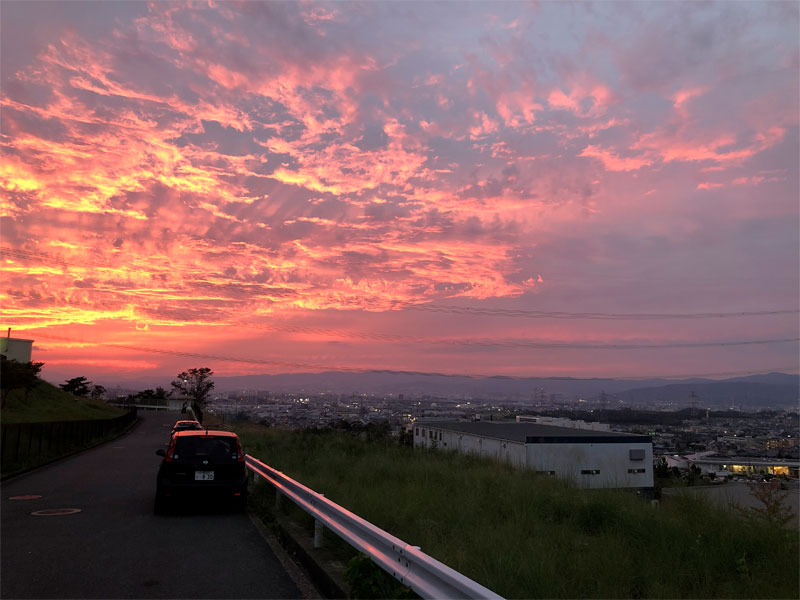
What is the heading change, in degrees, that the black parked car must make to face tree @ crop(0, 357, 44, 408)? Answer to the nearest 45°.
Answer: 0° — it already faces it

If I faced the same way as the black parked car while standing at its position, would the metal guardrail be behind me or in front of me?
behind

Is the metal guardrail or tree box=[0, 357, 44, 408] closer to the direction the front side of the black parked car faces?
the tree

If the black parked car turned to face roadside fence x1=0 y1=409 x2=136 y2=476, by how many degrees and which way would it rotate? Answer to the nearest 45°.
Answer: approximately 45° to its left

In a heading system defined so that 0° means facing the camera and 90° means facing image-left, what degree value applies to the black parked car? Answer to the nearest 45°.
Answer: approximately 180°

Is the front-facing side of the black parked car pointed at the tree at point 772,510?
no
